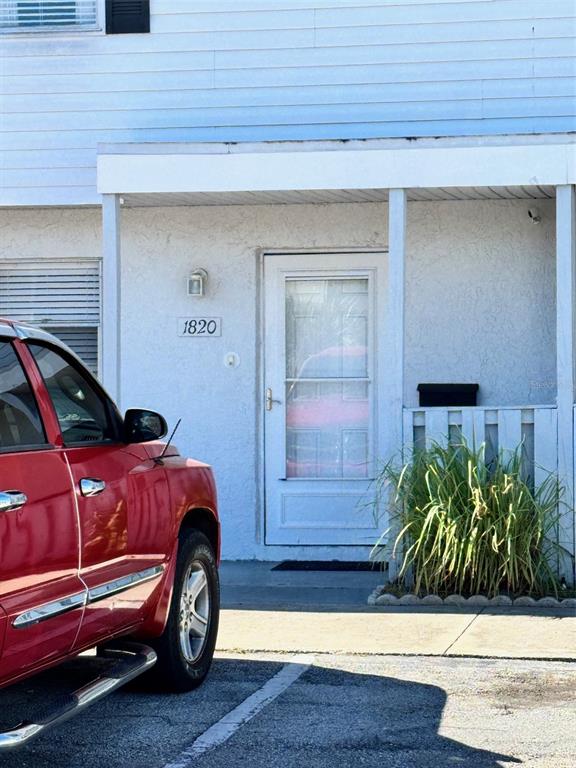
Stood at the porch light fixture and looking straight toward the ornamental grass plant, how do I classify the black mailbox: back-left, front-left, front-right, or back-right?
front-left

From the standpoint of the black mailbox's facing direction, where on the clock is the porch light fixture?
The porch light fixture is roughly at 3 o'clock from the black mailbox.

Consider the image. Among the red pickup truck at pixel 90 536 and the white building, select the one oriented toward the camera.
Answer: the white building

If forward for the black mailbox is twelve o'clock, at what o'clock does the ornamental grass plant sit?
The ornamental grass plant is roughly at 12 o'clock from the black mailbox.

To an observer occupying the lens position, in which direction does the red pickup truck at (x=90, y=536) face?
facing away from the viewer and to the right of the viewer

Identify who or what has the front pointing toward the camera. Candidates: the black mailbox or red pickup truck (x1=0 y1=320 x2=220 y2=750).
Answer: the black mailbox

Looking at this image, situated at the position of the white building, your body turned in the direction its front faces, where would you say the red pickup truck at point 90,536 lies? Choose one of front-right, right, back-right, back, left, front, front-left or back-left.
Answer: front

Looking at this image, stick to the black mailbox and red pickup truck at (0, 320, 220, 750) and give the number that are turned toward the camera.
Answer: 1

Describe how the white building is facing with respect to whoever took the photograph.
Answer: facing the viewer

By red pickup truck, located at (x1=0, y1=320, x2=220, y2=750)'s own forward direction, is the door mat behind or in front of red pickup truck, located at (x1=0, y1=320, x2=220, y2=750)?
in front

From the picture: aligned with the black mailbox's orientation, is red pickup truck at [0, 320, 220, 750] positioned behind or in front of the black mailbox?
in front

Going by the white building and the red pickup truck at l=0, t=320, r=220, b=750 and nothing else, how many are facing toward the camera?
1

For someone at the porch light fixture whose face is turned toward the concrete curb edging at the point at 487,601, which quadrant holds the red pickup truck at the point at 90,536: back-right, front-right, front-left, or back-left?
front-right

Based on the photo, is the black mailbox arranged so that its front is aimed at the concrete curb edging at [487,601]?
yes

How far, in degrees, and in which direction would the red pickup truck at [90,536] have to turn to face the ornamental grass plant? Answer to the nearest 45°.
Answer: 0° — it already faces it
